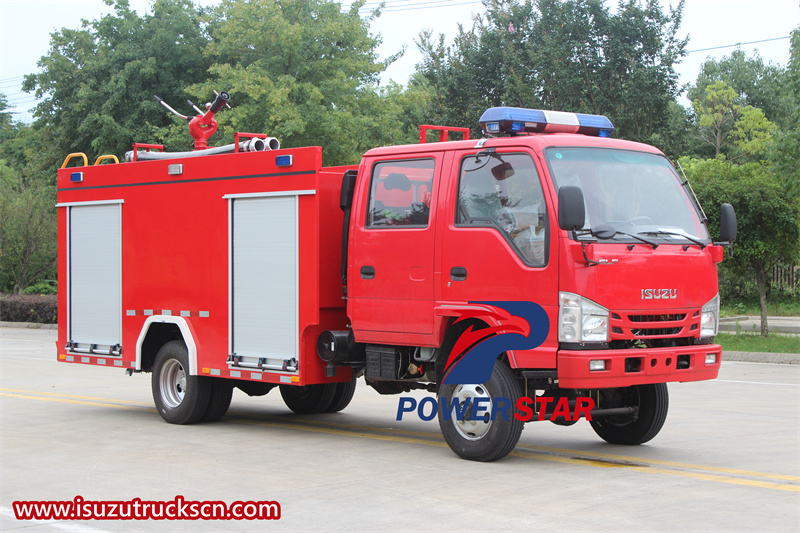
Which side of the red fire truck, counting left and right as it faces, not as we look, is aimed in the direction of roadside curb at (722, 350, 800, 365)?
left

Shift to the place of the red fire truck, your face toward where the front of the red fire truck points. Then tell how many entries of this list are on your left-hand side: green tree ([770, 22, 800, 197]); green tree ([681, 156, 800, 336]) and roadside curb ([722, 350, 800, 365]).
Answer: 3

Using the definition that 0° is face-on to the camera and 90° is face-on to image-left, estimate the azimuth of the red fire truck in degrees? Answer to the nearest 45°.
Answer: approximately 315°

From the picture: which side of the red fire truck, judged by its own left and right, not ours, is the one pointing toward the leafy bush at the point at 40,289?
back

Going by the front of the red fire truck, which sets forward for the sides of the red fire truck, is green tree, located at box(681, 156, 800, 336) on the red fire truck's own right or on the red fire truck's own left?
on the red fire truck's own left

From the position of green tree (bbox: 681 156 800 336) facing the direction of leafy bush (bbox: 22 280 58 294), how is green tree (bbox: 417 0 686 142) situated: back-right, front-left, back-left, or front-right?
front-right

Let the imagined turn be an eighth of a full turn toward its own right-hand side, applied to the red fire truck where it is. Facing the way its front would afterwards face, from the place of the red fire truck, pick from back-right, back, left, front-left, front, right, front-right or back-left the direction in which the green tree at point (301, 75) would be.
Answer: back

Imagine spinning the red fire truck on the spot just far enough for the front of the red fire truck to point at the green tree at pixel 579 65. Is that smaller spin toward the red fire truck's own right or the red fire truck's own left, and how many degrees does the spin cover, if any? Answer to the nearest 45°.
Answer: approximately 135° to the red fire truck's own left

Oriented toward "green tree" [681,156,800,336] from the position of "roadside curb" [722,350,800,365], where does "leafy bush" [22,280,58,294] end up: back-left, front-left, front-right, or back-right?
front-left

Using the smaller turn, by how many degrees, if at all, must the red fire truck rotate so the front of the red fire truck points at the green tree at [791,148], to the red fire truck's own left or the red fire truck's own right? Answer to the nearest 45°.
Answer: approximately 90° to the red fire truck's own left

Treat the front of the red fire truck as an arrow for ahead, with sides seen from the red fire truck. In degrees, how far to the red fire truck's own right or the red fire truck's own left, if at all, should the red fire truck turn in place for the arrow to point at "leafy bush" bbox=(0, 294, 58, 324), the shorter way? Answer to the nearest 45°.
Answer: approximately 180°
